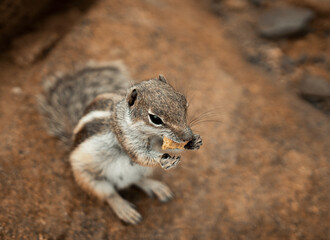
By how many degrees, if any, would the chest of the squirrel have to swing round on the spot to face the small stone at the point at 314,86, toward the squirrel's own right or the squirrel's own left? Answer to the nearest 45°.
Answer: approximately 90° to the squirrel's own left

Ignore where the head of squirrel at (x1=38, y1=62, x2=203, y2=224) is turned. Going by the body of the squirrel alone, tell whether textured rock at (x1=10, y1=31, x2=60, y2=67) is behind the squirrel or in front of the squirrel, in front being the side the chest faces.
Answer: behind

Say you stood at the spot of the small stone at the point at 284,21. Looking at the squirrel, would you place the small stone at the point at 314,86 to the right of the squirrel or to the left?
left

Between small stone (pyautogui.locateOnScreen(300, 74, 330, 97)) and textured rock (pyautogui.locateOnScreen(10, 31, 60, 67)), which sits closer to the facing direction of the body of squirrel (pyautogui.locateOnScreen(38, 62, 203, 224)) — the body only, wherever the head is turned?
the small stone

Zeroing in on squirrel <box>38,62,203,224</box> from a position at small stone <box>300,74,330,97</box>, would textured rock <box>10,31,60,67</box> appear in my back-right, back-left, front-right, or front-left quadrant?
front-right

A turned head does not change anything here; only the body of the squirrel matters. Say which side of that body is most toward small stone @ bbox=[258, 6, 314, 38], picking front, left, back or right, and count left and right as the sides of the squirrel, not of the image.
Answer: left

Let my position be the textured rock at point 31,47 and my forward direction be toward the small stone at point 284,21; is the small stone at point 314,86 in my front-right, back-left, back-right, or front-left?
front-right
